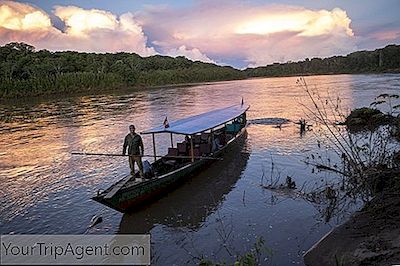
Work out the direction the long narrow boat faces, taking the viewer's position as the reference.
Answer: facing the viewer and to the left of the viewer
